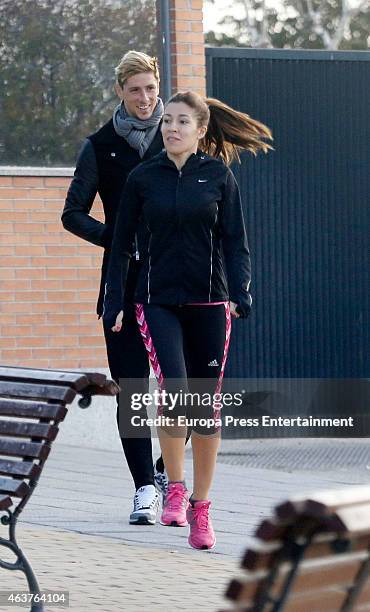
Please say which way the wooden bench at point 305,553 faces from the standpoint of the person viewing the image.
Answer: facing away from the viewer and to the left of the viewer

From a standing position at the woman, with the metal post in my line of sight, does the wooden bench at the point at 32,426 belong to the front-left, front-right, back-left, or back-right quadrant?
back-left

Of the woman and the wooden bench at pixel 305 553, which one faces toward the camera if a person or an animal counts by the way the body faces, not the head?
the woman

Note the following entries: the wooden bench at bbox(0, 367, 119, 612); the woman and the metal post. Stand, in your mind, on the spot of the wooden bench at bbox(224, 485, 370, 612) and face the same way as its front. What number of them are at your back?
0

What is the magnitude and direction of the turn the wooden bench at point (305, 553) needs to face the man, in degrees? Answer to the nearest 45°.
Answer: approximately 45° to its right

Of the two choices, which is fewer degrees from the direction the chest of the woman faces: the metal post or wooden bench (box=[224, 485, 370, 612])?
the wooden bench

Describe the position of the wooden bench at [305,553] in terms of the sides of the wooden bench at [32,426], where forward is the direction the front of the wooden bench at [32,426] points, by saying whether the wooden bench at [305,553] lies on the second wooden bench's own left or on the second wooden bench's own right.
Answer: on the second wooden bench's own left

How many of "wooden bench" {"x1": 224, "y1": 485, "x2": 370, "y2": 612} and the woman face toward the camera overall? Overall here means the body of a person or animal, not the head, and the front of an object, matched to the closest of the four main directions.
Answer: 1

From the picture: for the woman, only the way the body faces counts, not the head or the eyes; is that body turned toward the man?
no

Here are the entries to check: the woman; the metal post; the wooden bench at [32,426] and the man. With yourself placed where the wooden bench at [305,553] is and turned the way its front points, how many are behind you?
0

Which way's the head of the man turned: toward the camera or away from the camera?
toward the camera

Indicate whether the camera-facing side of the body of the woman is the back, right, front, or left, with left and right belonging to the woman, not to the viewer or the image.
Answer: front
